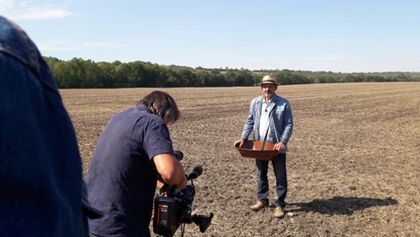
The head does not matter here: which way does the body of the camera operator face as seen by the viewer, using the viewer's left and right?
facing away from the viewer and to the right of the viewer

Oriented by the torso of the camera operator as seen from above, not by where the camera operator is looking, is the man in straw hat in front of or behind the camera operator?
in front

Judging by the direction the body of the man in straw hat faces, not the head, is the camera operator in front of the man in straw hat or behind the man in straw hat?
in front

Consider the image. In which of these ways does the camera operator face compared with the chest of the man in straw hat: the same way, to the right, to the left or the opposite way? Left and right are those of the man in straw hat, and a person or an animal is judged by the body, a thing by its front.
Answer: the opposite way

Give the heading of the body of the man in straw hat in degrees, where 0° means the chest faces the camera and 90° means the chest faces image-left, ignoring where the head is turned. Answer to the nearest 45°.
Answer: approximately 45°

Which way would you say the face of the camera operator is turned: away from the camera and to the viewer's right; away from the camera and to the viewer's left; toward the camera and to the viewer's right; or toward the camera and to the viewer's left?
away from the camera and to the viewer's right
